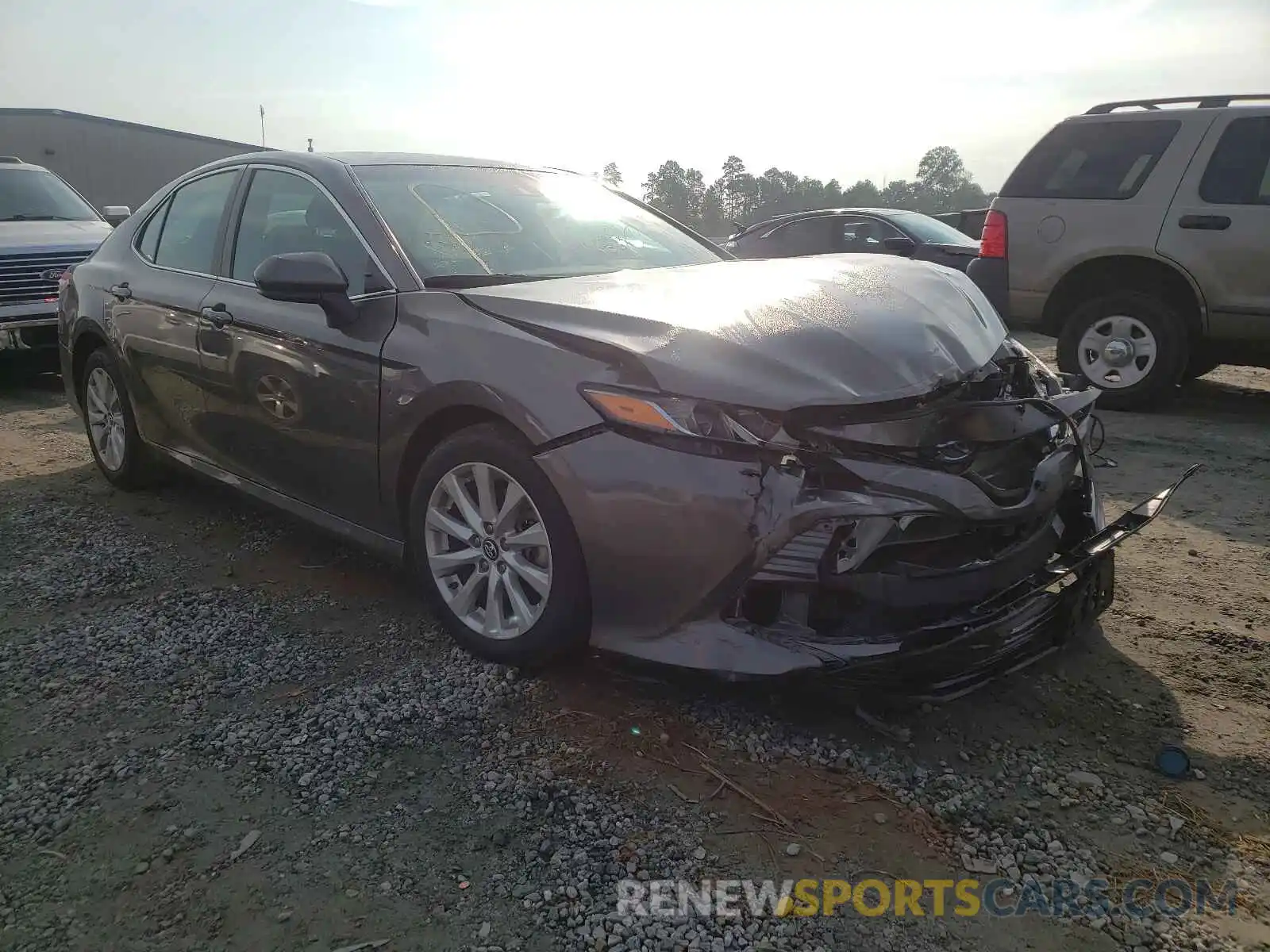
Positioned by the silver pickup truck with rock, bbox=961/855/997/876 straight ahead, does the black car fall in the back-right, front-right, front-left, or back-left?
front-left

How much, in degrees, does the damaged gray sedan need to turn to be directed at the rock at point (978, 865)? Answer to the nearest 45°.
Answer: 0° — it already faces it

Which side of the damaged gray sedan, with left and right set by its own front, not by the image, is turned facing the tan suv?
left

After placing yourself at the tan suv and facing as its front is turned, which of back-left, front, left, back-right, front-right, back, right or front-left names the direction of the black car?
back-left

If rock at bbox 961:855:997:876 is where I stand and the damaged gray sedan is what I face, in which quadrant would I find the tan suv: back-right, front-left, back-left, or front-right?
front-right

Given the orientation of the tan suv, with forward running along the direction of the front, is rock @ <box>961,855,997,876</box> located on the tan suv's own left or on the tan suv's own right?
on the tan suv's own right

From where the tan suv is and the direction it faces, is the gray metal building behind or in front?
behind

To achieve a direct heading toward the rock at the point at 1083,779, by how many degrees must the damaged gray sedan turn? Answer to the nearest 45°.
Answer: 0° — it already faces it

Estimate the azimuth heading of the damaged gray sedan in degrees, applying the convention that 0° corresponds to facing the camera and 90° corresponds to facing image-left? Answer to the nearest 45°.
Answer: approximately 315°

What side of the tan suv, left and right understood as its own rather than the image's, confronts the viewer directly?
right

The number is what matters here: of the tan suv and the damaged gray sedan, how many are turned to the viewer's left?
0

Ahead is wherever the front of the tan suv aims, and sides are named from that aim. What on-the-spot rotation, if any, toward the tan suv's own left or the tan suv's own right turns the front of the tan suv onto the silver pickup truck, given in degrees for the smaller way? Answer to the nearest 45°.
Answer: approximately 180°

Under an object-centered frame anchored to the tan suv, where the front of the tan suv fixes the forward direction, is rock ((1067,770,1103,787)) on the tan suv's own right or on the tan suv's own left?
on the tan suv's own right

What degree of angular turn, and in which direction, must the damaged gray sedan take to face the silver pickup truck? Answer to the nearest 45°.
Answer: approximately 180°

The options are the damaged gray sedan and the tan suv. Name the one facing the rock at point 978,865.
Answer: the damaged gray sedan
